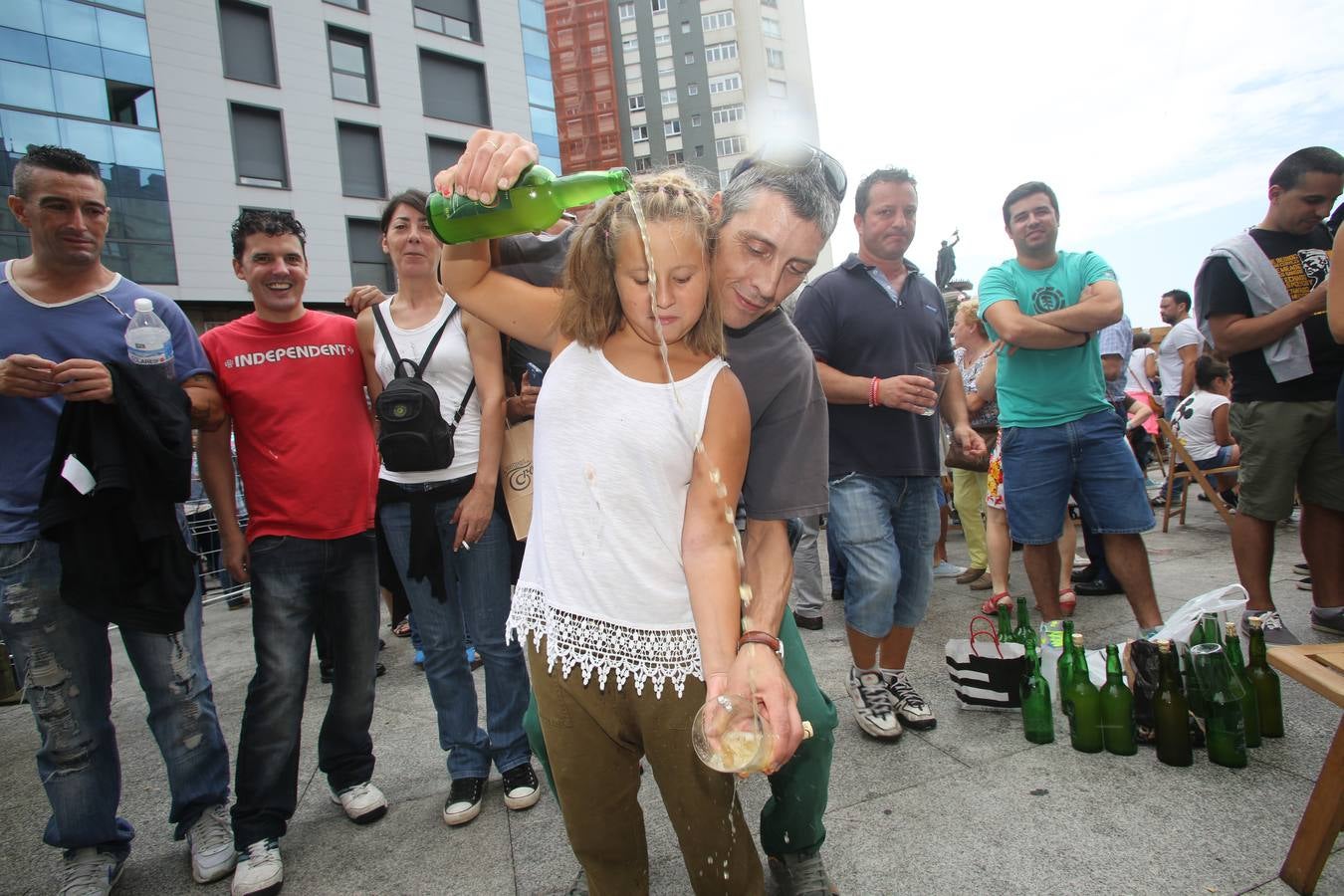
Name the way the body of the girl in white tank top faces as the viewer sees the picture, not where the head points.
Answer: toward the camera

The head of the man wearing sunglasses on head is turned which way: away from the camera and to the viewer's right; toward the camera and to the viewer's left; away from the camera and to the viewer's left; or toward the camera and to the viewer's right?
toward the camera and to the viewer's left

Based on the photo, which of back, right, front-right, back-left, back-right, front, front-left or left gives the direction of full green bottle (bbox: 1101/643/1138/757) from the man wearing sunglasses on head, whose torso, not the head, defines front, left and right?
back-left

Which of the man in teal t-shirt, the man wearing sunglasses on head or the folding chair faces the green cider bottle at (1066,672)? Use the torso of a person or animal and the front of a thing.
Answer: the man in teal t-shirt

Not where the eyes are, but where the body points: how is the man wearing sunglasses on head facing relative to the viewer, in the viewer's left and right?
facing the viewer

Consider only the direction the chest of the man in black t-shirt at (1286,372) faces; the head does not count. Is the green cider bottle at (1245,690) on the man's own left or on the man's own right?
on the man's own right

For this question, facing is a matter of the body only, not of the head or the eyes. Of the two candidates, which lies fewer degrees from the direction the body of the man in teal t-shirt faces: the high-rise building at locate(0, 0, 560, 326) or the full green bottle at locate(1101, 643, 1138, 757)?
the full green bottle

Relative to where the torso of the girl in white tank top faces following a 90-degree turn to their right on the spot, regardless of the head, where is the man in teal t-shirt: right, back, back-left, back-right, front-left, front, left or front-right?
back-right
